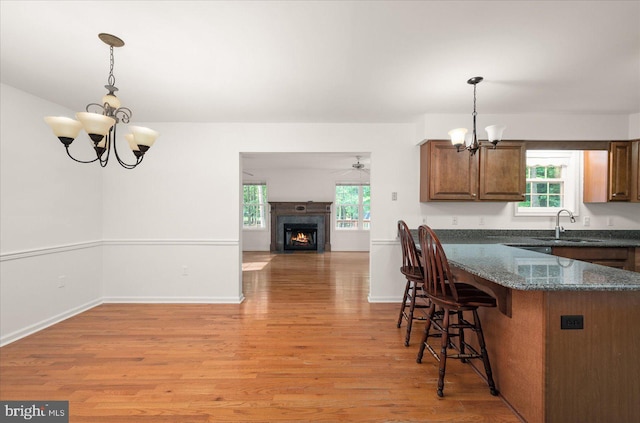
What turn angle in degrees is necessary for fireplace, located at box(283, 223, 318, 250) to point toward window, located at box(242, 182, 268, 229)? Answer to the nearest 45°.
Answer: approximately 90° to its right

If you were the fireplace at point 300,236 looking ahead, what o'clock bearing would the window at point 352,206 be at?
The window is roughly at 9 o'clock from the fireplace.

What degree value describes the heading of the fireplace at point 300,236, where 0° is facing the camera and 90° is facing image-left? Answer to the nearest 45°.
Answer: approximately 0°

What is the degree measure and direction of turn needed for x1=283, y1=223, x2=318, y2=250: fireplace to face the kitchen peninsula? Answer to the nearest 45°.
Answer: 0° — it already faces it

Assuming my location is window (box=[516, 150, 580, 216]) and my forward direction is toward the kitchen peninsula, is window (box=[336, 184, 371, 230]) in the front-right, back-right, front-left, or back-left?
back-right

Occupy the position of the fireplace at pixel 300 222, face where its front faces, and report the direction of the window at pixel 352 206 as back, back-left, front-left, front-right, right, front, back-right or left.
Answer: left
